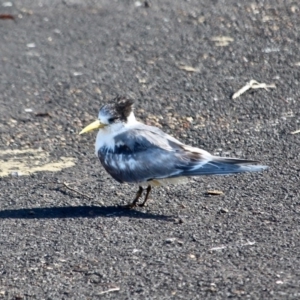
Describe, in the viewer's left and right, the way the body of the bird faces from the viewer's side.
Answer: facing to the left of the viewer

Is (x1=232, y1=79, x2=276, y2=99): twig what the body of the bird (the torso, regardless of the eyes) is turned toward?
no
